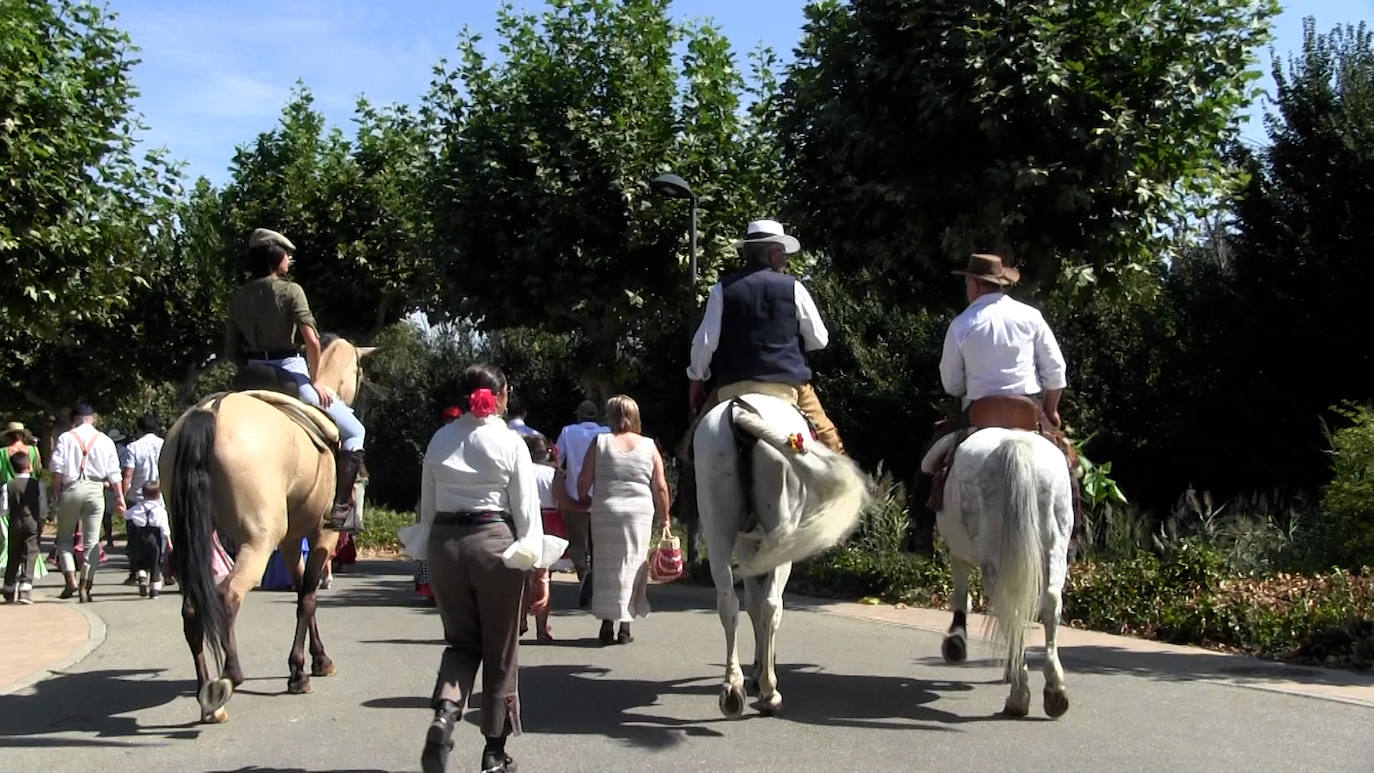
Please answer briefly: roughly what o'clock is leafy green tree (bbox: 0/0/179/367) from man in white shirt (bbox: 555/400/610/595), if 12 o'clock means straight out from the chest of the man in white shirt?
The leafy green tree is roughly at 10 o'clock from the man in white shirt.

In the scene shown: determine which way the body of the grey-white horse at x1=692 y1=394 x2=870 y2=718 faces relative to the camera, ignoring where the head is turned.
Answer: away from the camera

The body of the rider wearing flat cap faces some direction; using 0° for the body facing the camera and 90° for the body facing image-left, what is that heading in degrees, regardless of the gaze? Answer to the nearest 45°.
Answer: approximately 225°

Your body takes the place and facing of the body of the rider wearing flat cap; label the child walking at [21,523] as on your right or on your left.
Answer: on your left

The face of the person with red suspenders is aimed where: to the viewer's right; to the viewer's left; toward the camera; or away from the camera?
away from the camera

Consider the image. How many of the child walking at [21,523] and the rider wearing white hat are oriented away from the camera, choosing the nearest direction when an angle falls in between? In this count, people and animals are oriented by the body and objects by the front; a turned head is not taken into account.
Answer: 2

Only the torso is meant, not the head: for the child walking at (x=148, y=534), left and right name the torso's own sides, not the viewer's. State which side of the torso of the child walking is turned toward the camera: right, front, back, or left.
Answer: back

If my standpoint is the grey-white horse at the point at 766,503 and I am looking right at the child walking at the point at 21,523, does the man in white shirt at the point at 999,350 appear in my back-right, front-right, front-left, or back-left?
back-right

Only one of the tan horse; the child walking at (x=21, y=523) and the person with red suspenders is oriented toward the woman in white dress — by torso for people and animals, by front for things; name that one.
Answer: the tan horse

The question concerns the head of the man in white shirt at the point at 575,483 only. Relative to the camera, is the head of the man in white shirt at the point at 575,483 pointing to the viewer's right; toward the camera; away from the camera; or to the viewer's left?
away from the camera

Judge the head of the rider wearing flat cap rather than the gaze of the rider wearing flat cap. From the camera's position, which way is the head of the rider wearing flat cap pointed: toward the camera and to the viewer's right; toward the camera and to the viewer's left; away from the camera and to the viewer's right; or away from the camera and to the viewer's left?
away from the camera and to the viewer's right

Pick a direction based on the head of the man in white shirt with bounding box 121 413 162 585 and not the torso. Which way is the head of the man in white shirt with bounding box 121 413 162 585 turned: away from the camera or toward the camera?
away from the camera

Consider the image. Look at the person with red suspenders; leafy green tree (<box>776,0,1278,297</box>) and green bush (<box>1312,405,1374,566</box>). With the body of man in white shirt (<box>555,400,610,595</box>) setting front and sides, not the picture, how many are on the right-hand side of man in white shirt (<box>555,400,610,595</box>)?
2

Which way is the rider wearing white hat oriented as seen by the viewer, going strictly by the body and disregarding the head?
away from the camera
